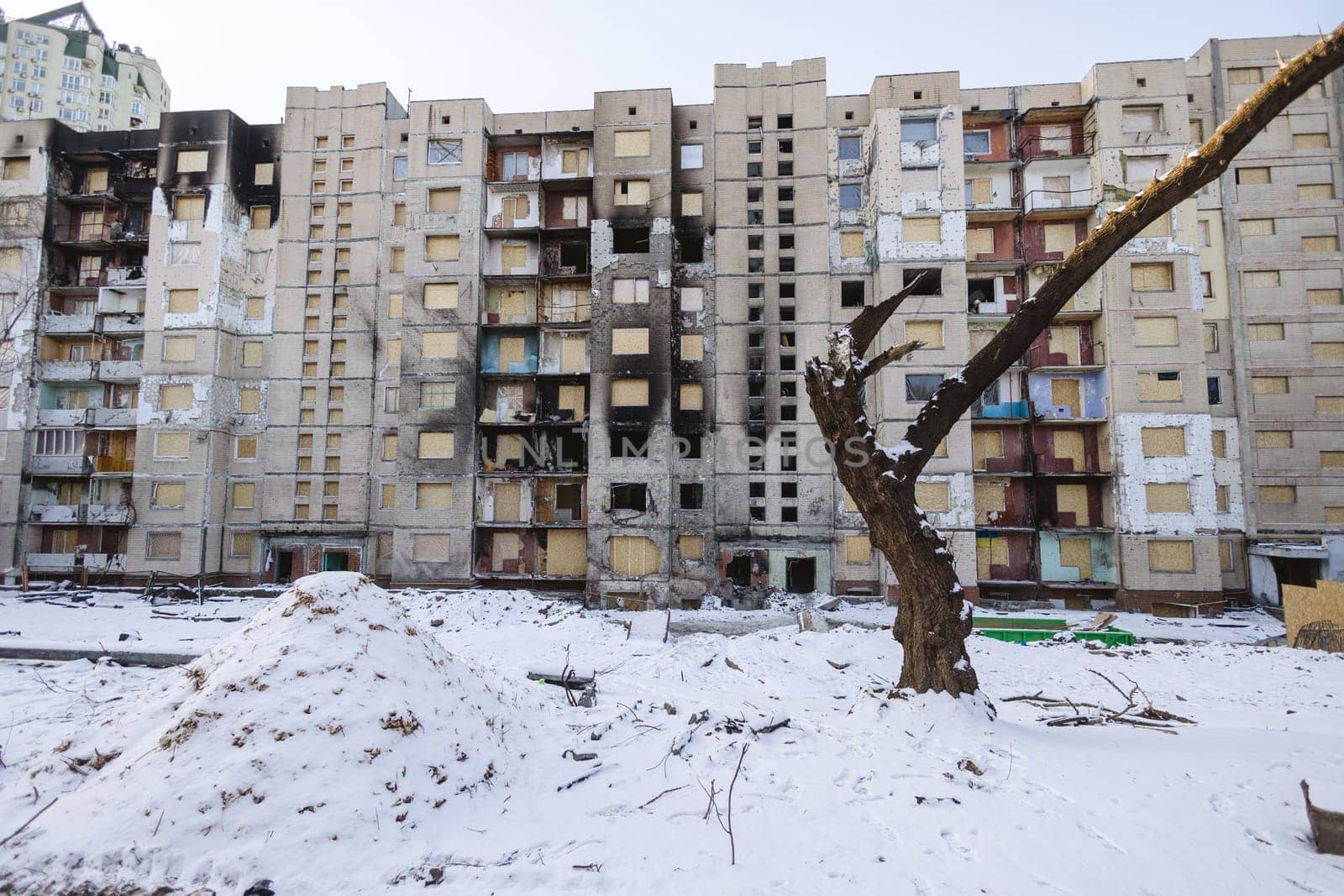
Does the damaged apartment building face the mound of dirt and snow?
yes

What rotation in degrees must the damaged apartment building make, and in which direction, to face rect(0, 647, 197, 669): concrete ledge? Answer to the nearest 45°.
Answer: approximately 45° to its right

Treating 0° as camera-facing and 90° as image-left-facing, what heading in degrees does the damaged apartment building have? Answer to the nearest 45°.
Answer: approximately 0°

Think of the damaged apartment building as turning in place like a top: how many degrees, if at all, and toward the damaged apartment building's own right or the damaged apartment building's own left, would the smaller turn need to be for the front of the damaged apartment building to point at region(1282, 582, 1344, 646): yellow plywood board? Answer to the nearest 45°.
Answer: approximately 45° to the damaged apartment building's own left
